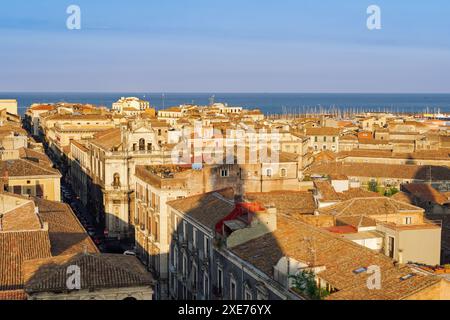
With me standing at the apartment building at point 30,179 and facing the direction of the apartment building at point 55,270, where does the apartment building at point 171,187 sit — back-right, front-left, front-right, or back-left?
front-left

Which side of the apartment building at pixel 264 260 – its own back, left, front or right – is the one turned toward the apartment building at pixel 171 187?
right

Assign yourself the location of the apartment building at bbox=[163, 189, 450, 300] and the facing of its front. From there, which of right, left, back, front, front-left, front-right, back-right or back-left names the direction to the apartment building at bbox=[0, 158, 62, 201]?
right

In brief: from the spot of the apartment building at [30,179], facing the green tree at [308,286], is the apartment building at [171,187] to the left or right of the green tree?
left

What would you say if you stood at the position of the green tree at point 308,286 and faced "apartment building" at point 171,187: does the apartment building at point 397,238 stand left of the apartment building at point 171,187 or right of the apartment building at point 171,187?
right

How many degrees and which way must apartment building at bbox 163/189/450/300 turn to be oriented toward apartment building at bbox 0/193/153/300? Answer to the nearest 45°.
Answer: approximately 45° to its right

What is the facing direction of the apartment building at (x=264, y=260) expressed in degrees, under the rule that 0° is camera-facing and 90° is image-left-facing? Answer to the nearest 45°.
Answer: approximately 45°

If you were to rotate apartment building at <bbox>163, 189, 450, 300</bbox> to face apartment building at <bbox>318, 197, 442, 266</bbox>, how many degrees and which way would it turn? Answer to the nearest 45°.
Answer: approximately 180°
